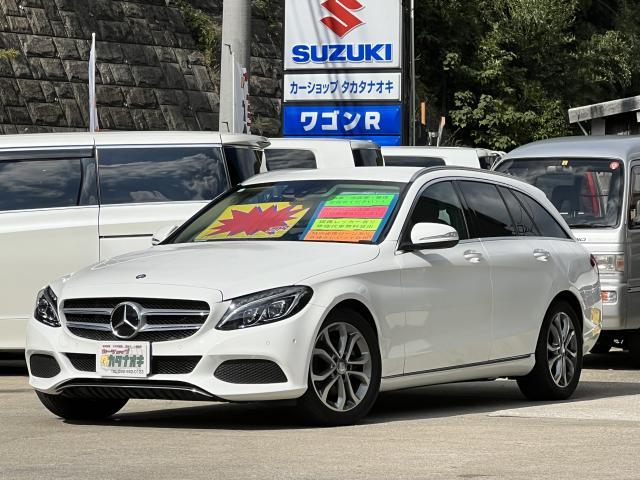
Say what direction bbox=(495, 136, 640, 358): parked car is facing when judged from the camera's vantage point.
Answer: facing the viewer and to the left of the viewer

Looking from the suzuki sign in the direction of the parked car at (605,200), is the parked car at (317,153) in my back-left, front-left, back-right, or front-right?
front-right

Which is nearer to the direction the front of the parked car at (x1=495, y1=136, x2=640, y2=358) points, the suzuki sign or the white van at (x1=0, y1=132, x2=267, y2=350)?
the white van

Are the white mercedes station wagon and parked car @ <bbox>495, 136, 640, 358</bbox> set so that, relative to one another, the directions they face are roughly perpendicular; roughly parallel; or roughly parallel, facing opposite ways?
roughly parallel

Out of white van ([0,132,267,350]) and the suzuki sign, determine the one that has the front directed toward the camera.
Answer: the suzuki sign

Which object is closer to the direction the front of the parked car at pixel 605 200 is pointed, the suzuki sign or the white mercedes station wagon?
the white mercedes station wagon

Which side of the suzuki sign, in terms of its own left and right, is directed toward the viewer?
front

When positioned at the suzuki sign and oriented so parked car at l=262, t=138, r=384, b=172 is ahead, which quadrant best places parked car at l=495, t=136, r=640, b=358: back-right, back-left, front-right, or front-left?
front-left

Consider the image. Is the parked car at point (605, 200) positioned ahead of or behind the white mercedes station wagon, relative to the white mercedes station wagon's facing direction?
behind

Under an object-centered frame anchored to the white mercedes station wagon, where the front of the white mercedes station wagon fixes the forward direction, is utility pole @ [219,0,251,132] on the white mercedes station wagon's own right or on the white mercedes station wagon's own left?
on the white mercedes station wagon's own right

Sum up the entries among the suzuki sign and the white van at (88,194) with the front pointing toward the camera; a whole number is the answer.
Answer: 1

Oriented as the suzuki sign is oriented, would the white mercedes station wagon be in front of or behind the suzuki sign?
in front
